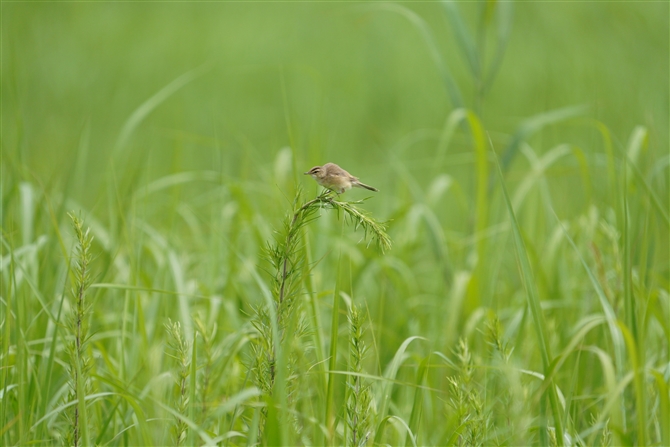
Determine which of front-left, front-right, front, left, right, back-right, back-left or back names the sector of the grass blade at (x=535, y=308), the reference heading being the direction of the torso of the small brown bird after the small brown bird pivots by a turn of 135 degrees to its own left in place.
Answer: front

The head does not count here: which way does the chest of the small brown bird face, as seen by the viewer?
to the viewer's left
